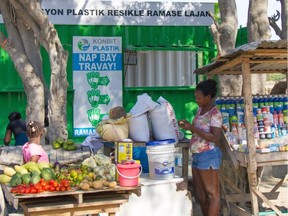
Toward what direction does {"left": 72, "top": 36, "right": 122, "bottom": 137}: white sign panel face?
toward the camera

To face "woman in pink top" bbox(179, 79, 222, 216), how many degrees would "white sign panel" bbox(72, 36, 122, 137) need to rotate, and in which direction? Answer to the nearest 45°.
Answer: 0° — it already faces them

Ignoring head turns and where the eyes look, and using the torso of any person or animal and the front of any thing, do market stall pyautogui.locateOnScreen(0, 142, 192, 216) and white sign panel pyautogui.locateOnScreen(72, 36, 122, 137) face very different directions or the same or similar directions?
same or similar directions

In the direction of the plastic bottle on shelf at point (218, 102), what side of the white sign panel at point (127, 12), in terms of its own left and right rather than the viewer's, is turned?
front

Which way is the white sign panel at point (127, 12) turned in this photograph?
toward the camera

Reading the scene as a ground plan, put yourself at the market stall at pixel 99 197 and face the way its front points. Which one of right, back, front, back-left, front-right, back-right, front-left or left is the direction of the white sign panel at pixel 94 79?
back

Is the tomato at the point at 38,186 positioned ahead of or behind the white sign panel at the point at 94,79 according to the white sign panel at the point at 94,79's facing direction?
ahead

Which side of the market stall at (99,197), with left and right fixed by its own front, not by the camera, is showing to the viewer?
front

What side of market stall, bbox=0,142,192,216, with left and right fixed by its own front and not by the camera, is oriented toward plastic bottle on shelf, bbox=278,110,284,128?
left

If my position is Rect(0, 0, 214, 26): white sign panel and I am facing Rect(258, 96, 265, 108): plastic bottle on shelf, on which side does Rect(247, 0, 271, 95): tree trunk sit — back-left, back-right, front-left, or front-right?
front-left

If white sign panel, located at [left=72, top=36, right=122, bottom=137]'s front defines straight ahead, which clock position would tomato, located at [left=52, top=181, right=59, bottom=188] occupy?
The tomato is roughly at 12 o'clock from the white sign panel.

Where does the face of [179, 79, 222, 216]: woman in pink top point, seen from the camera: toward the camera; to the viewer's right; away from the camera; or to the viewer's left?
to the viewer's left

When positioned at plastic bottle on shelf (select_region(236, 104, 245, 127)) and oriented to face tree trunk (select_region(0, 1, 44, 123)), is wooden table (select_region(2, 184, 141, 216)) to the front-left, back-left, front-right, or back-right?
front-left
